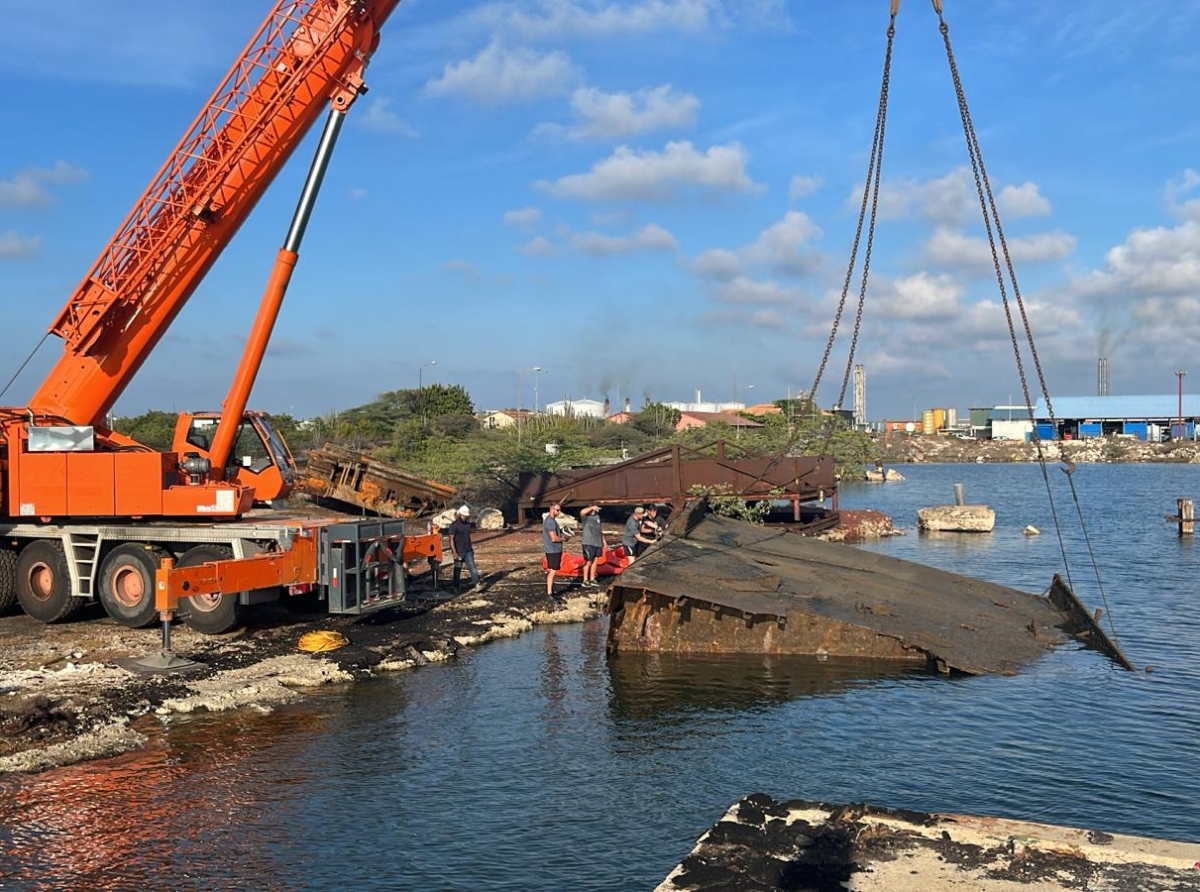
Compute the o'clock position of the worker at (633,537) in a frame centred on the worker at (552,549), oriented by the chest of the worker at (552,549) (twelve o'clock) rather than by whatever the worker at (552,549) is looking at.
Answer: the worker at (633,537) is roughly at 10 o'clock from the worker at (552,549).

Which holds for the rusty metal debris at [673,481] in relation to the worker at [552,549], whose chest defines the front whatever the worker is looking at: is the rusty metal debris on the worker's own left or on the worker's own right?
on the worker's own left

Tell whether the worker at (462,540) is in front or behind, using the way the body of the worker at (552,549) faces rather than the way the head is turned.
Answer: behind
